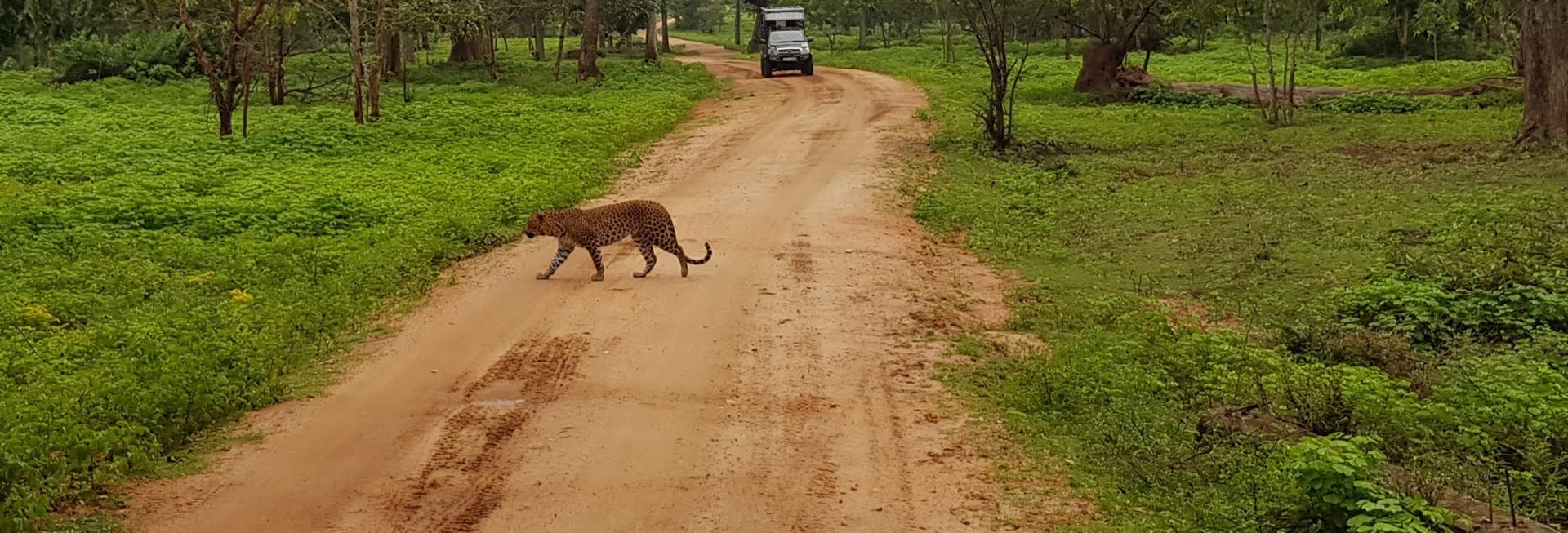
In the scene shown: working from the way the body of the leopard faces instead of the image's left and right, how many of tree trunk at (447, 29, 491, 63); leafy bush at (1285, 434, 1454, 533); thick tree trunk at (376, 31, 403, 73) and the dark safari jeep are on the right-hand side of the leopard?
3

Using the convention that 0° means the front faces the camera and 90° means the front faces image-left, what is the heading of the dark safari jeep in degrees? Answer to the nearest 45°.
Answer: approximately 0°

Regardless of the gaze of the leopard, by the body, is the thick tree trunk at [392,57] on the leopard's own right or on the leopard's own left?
on the leopard's own right

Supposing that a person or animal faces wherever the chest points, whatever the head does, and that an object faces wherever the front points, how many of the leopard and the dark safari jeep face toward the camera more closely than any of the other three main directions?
1

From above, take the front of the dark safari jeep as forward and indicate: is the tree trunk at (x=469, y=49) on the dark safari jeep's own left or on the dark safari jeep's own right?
on the dark safari jeep's own right

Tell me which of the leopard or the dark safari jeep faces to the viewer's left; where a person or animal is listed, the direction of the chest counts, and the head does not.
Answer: the leopard

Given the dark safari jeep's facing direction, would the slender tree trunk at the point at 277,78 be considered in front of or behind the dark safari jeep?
in front

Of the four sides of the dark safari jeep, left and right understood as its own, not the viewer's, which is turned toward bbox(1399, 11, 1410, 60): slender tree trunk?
left

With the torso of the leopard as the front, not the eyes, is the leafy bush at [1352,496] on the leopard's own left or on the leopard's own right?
on the leopard's own left

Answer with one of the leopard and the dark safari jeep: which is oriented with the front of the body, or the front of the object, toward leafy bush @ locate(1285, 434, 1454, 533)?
the dark safari jeep

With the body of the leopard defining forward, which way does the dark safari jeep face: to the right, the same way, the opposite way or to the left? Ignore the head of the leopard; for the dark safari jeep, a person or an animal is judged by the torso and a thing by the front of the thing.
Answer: to the left

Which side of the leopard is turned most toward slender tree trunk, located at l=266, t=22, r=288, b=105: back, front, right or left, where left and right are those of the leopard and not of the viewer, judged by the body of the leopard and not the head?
right

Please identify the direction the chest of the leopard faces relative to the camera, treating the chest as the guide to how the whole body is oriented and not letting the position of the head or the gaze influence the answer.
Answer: to the viewer's left
